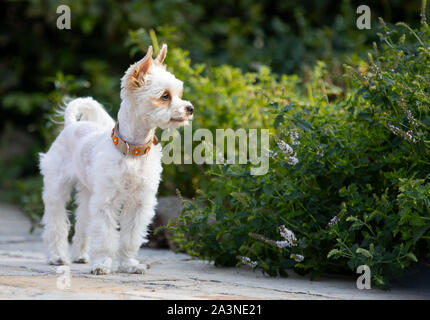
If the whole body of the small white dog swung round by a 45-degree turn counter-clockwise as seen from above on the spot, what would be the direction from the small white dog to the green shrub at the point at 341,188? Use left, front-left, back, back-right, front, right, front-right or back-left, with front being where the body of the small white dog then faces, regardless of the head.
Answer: front

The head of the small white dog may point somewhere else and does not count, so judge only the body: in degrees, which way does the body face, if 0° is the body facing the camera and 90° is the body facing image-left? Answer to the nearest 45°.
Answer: approximately 315°
